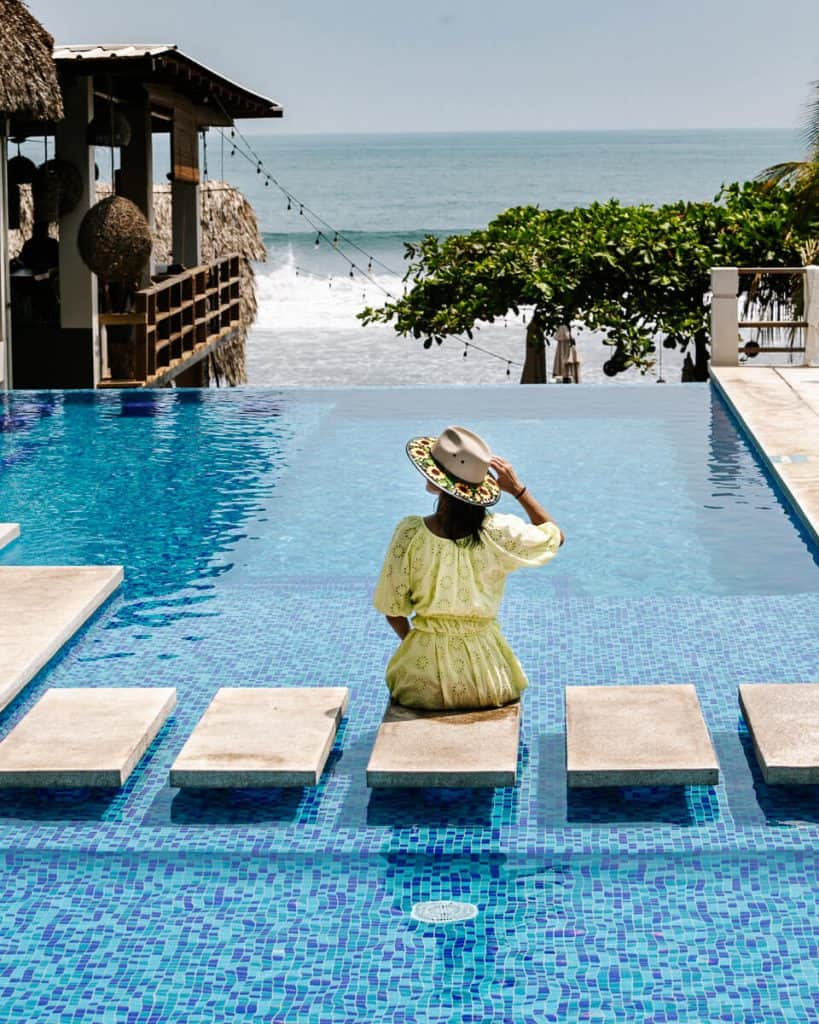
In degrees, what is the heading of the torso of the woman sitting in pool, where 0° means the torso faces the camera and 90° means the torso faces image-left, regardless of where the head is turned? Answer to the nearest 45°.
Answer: approximately 180°

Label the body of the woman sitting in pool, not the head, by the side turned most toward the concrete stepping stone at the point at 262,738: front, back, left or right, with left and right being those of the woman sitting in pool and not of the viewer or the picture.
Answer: left

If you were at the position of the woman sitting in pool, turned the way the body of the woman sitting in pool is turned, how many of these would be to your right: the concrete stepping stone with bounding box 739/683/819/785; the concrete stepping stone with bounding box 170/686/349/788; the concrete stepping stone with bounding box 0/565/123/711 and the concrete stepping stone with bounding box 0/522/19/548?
1

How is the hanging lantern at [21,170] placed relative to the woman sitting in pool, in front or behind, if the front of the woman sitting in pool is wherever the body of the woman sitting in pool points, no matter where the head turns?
in front

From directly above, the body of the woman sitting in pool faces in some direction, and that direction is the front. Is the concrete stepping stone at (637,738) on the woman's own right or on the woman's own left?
on the woman's own right

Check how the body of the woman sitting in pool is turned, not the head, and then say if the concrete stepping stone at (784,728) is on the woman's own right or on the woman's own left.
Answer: on the woman's own right

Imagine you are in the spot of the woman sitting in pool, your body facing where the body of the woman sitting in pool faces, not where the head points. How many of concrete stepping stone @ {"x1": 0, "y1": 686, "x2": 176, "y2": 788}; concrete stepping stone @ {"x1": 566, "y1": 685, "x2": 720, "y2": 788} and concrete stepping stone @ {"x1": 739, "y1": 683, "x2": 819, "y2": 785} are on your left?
1

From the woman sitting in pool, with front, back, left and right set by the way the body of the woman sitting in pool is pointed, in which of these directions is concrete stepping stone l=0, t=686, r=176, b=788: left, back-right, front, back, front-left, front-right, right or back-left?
left

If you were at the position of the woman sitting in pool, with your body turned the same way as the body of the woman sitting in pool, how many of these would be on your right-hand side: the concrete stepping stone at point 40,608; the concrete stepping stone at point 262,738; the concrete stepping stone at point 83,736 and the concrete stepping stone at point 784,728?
1

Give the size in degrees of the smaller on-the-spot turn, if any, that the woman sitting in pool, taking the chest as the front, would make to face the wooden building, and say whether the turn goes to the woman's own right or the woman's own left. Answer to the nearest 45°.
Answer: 0° — they already face it

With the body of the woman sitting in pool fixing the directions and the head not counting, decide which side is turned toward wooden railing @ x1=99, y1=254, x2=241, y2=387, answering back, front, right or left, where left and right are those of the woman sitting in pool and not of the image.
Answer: front

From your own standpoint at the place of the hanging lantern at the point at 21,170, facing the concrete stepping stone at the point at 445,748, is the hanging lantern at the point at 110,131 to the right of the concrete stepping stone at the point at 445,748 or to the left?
left

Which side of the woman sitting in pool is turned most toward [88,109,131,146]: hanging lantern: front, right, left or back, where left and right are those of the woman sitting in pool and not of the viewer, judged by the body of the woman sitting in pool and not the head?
front

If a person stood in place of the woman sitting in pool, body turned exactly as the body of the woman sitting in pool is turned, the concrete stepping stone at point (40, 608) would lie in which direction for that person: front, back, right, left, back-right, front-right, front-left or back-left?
front-left

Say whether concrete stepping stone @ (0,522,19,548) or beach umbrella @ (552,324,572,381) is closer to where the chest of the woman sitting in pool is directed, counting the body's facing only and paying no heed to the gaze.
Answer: the beach umbrella
